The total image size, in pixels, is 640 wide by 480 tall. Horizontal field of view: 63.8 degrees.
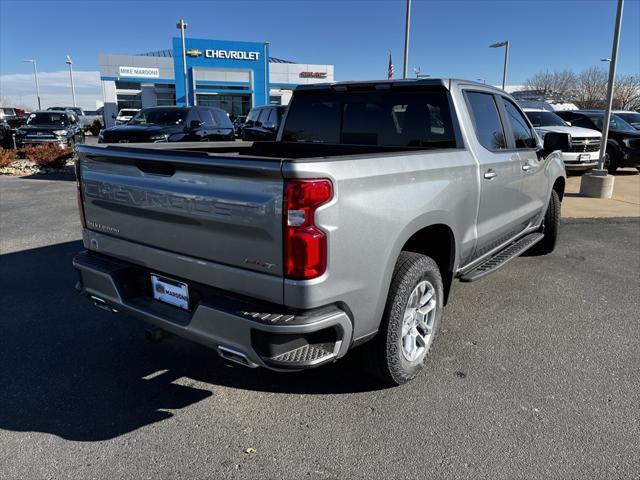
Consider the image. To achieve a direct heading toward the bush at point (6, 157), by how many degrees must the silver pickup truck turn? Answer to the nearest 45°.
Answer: approximately 90° to its left

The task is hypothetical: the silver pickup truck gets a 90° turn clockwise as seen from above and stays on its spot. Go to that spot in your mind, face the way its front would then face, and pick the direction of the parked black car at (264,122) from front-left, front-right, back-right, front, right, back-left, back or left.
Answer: back-left

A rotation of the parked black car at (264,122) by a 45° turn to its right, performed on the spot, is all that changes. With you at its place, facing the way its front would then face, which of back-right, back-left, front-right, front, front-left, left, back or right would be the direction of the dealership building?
right

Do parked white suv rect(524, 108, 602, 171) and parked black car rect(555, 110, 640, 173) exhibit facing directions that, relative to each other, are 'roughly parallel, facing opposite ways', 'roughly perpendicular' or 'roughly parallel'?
roughly parallel

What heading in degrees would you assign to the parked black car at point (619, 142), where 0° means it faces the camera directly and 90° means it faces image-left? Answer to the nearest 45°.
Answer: approximately 315°

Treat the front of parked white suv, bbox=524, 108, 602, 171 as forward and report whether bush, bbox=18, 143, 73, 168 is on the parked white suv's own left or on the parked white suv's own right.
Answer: on the parked white suv's own right

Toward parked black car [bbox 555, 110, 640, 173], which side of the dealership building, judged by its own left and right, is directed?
front

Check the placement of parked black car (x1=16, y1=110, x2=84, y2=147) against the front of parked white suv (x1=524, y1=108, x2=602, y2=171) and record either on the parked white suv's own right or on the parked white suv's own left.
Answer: on the parked white suv's own right

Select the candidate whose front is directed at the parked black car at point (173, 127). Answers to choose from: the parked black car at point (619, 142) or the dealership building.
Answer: the dealership building

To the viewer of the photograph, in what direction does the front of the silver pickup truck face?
facing away from the viewer and to the right of the viewer

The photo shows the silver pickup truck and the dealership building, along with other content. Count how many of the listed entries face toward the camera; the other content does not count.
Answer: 1

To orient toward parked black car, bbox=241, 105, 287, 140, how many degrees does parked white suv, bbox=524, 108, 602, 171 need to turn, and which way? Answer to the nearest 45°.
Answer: approximately 135° to its right

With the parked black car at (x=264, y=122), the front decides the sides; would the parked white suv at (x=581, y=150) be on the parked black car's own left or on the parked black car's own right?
on the parked black car's own left

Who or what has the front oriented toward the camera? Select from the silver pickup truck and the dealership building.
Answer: the dealership building

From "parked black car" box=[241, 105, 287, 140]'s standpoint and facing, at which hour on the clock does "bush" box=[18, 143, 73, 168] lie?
The bush is roughly at 1 o'clock from the parked black car.

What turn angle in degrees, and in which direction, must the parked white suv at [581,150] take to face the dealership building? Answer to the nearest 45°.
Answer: approximately 180°

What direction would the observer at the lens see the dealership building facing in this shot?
facing the viewer

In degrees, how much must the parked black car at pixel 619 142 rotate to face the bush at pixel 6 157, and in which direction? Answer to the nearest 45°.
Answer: approximately 90° to its right

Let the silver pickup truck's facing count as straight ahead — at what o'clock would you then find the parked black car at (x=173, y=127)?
The parked black car is roughly at 10 o'clock from the silver pickup truck.

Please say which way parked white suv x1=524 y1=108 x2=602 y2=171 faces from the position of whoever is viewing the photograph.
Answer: facing the viewer and to the right of the viewer
